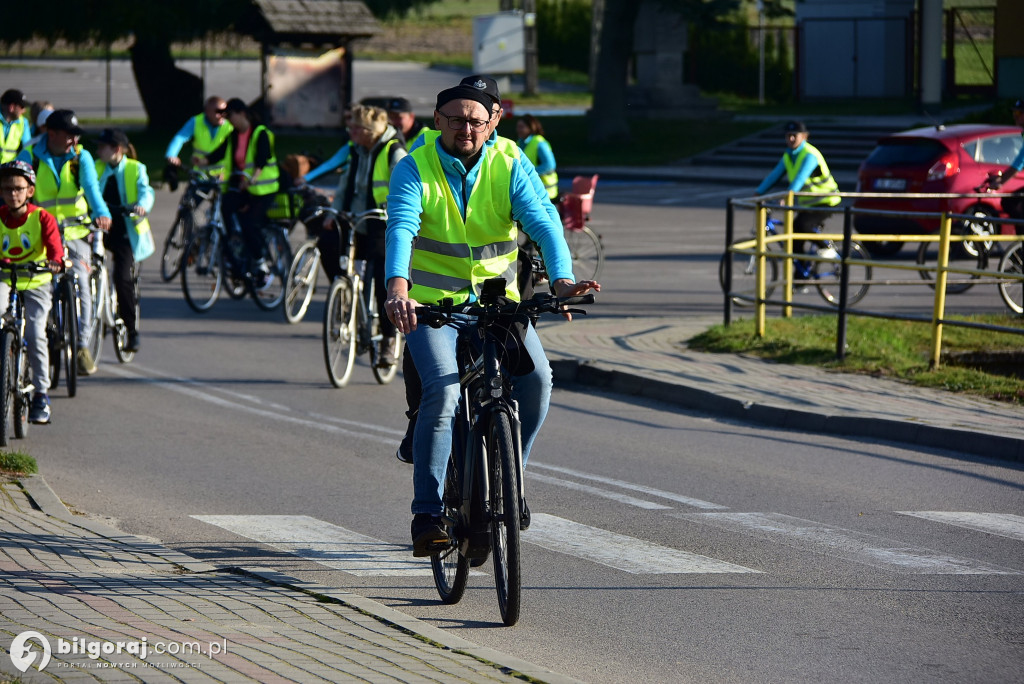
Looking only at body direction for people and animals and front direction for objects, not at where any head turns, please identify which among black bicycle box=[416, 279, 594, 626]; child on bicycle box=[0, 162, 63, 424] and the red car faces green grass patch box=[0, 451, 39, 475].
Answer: the child on bicycle

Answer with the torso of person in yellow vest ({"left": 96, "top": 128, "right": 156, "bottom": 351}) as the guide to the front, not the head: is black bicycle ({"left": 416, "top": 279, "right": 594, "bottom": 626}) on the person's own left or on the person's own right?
on the person's own left

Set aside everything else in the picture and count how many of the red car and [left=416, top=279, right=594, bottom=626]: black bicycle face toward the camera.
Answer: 1

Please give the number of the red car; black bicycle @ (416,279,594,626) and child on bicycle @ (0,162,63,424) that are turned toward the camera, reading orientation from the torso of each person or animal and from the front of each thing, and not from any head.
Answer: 2

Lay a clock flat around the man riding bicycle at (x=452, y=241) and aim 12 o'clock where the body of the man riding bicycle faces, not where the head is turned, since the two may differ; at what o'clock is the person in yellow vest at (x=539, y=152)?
The person in yellow vest is roughly at 6 o'clock from the man riding bicycle.

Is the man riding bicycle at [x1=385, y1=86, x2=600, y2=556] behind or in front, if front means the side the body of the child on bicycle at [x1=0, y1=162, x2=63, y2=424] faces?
in front

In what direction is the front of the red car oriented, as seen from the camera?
facing away from the viewer and to the right of the viewer

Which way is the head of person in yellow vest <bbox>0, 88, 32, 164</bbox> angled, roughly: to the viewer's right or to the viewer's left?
to the viewer's right

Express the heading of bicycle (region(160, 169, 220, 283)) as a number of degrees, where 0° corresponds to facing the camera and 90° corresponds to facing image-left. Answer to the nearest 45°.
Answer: approximately 45°

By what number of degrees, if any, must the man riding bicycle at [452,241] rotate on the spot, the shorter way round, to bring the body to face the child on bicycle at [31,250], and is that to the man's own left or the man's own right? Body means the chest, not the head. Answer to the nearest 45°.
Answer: approximately 135° to the man's own right
